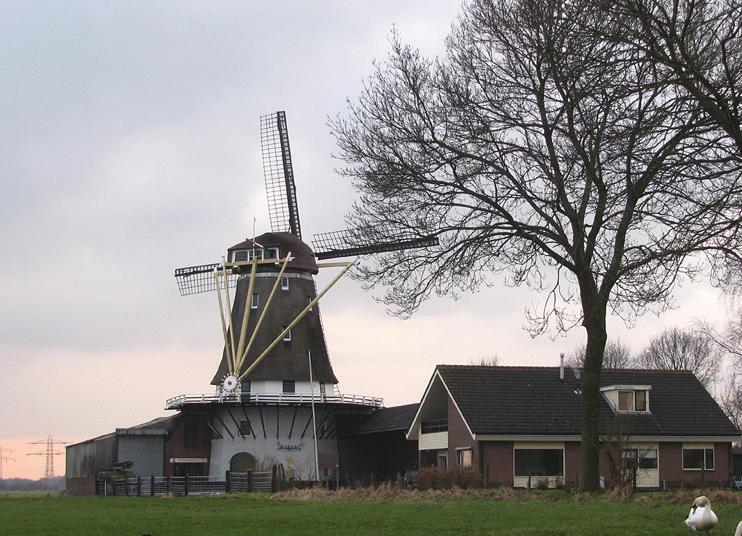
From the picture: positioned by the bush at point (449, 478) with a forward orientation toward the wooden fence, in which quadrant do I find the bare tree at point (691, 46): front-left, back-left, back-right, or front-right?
back-left

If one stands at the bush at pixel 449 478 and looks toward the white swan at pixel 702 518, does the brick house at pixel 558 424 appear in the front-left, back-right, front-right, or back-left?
back-left

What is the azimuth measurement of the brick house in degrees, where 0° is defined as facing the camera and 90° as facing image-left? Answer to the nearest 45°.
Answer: approximately 0°

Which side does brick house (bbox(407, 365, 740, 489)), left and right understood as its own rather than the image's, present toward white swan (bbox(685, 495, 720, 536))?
front

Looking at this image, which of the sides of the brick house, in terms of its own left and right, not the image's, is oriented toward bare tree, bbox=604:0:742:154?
front

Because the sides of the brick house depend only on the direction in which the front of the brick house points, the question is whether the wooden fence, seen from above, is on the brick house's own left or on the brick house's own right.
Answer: on the brick house's own right

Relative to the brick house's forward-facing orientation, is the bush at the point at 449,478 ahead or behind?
ahead

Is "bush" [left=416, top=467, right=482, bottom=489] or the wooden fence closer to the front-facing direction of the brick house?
the bush

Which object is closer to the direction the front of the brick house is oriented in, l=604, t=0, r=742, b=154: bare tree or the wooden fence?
the bare tree
